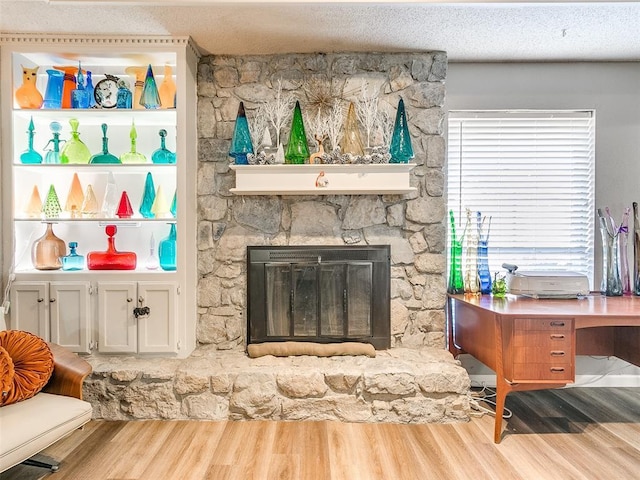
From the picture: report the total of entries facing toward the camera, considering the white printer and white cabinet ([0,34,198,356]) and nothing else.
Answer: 2

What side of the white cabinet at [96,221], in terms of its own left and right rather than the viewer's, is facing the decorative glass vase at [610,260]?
left

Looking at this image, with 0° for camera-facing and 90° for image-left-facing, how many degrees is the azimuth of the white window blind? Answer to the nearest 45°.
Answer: approximately 0°

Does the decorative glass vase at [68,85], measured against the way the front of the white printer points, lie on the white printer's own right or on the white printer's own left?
on the white printer's own right

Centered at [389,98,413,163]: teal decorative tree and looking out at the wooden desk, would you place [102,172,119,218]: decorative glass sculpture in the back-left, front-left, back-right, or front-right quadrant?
back-right

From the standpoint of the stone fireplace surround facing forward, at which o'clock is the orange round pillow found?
The orange round pillow is roughly at 2 o'clock from the stone fireplace surround.

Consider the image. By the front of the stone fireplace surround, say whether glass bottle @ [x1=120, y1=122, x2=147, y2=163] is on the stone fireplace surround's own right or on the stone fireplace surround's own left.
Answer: on the stone fireplace surround's own right

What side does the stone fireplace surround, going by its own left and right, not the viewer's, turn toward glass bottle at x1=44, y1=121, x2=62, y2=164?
right

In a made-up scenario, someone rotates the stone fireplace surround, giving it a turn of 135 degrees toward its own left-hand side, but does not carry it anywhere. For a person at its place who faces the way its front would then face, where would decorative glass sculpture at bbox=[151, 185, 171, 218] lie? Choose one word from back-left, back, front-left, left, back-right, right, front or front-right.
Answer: back-left

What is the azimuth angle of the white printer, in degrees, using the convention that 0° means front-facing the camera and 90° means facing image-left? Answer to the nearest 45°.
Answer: approximately 0°
